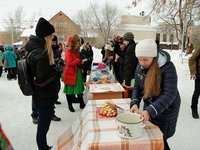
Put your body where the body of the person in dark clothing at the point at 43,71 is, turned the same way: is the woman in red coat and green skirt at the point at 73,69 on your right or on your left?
on your left

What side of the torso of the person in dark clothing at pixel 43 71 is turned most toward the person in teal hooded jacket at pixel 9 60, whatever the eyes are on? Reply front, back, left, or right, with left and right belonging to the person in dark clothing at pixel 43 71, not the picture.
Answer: left

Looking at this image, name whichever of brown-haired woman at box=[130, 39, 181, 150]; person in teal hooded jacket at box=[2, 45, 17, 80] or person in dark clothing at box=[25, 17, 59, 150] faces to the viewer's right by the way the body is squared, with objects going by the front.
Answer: person in dark clothing at box=[25, 17, 59, 150]

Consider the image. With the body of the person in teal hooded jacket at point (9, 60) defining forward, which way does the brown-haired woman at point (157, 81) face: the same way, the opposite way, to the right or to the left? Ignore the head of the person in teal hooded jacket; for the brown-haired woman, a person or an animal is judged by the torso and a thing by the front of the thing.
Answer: to the left

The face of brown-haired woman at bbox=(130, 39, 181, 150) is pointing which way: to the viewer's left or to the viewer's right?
to the viewer's left

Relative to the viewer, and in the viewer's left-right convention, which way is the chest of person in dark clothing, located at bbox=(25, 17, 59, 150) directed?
facing to the right of the viewer

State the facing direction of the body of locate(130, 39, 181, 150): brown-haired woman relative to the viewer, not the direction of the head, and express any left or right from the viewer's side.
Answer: facing the viewer and to the left of the viewer

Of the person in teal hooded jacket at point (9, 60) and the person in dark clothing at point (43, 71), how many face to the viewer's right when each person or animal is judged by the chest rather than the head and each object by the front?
1

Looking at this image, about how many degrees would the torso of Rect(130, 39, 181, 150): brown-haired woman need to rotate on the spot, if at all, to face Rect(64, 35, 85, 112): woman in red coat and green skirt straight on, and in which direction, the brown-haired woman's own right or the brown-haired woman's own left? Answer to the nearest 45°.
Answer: approximately 90° to the brown-haired woman's own right

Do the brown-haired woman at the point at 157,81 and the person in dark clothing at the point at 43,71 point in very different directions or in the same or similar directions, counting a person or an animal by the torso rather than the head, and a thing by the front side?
very different directions

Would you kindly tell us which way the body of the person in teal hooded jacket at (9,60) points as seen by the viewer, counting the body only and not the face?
away from the camera

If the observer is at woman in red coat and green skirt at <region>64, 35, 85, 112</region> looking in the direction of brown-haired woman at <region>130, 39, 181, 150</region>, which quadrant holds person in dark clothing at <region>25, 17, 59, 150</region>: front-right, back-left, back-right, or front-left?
front-right
